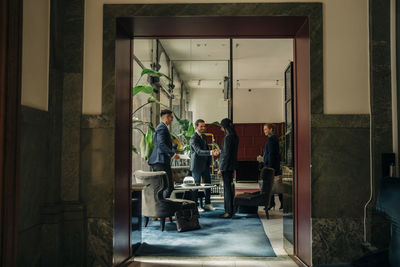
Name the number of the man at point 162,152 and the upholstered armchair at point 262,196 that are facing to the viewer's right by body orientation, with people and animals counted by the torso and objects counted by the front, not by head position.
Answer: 1

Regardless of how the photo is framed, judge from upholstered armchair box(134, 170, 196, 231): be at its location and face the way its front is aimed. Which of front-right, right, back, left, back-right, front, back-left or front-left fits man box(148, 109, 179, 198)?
front-left

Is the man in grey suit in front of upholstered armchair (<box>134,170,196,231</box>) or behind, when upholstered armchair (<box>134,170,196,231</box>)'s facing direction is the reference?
in front

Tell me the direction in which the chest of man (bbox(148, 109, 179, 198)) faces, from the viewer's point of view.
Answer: to the viewer's right

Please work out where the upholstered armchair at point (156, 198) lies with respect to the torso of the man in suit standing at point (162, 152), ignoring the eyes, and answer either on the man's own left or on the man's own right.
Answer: on the man's own right

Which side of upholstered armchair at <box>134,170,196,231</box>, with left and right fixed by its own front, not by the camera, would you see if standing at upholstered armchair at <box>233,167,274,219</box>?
front

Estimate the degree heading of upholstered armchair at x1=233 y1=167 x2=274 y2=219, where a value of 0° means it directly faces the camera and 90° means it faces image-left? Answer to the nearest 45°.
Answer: approximately 90°

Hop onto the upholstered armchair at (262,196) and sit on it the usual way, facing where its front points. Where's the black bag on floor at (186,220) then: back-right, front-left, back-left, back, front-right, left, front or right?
front-left

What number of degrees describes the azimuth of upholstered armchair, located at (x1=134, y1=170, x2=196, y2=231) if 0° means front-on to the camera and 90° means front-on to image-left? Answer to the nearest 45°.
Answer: approximately 225°

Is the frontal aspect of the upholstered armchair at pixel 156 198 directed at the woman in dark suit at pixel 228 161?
yes

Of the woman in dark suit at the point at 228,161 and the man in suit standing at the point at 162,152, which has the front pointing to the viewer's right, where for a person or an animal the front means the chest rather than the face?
the man in suit standing
